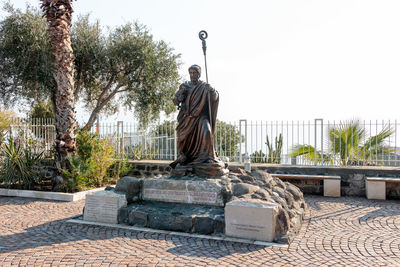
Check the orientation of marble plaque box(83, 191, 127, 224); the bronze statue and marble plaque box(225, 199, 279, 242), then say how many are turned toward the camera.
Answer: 3

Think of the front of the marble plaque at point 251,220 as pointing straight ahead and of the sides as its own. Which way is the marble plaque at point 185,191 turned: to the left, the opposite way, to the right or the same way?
the same way

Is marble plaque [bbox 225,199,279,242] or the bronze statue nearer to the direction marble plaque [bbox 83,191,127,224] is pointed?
the marble plaque

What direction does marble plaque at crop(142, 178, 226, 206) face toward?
toward the camera

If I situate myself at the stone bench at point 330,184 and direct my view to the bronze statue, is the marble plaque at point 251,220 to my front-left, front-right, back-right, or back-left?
front-left

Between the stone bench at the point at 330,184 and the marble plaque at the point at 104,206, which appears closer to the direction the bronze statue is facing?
the marble plaque

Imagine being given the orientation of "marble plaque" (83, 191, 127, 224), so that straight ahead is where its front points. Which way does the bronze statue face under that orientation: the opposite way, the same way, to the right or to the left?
the same way

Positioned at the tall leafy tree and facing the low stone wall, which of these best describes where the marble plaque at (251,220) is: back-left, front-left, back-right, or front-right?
front-right

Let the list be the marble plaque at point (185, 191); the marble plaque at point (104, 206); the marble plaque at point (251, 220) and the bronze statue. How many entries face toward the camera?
4

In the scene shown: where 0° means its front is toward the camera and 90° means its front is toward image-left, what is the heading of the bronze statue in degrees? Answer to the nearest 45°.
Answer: approximately 0°

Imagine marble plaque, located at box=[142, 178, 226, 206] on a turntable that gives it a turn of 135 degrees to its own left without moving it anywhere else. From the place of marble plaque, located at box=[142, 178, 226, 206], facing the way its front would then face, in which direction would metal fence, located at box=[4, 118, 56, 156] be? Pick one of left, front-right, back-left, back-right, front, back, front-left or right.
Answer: left

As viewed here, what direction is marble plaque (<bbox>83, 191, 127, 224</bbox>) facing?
toward the camera

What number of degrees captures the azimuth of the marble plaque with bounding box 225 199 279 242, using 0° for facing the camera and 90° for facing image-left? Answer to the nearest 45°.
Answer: approximately 0°

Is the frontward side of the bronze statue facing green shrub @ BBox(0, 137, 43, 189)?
no
